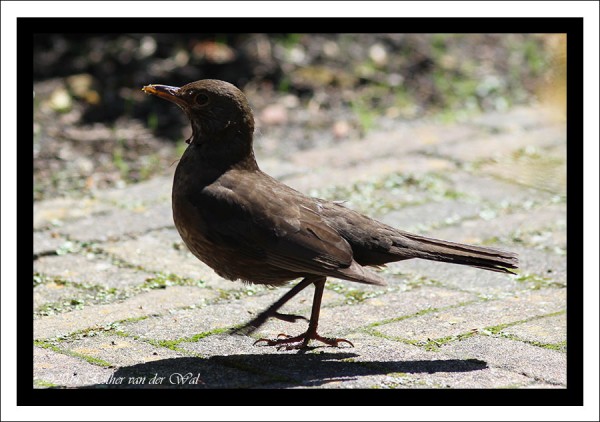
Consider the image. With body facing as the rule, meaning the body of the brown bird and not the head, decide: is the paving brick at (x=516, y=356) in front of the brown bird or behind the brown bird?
behind

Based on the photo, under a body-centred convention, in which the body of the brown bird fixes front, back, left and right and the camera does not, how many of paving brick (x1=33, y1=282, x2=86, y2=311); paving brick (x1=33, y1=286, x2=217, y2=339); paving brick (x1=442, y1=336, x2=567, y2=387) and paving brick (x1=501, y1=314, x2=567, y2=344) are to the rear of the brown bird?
2

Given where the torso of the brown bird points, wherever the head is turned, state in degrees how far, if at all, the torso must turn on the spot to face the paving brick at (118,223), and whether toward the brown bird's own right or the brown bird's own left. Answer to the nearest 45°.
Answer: approximately 45° to the brown bird's own right

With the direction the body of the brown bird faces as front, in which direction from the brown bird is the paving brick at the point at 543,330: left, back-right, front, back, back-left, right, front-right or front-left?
back

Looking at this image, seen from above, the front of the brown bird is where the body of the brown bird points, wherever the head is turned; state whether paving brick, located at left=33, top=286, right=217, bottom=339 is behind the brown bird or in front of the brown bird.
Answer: in front

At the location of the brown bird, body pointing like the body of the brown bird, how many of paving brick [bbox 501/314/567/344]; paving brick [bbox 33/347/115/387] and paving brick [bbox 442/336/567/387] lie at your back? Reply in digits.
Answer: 2

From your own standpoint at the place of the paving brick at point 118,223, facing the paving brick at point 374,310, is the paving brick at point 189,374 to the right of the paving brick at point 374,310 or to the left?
right

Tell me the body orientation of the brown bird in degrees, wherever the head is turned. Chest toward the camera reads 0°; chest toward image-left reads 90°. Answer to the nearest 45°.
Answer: approximately 90°

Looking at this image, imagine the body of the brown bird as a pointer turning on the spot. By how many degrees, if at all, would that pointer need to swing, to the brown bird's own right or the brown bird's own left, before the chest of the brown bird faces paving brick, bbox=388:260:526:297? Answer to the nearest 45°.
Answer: approximately 135° to the brown bird's own right
